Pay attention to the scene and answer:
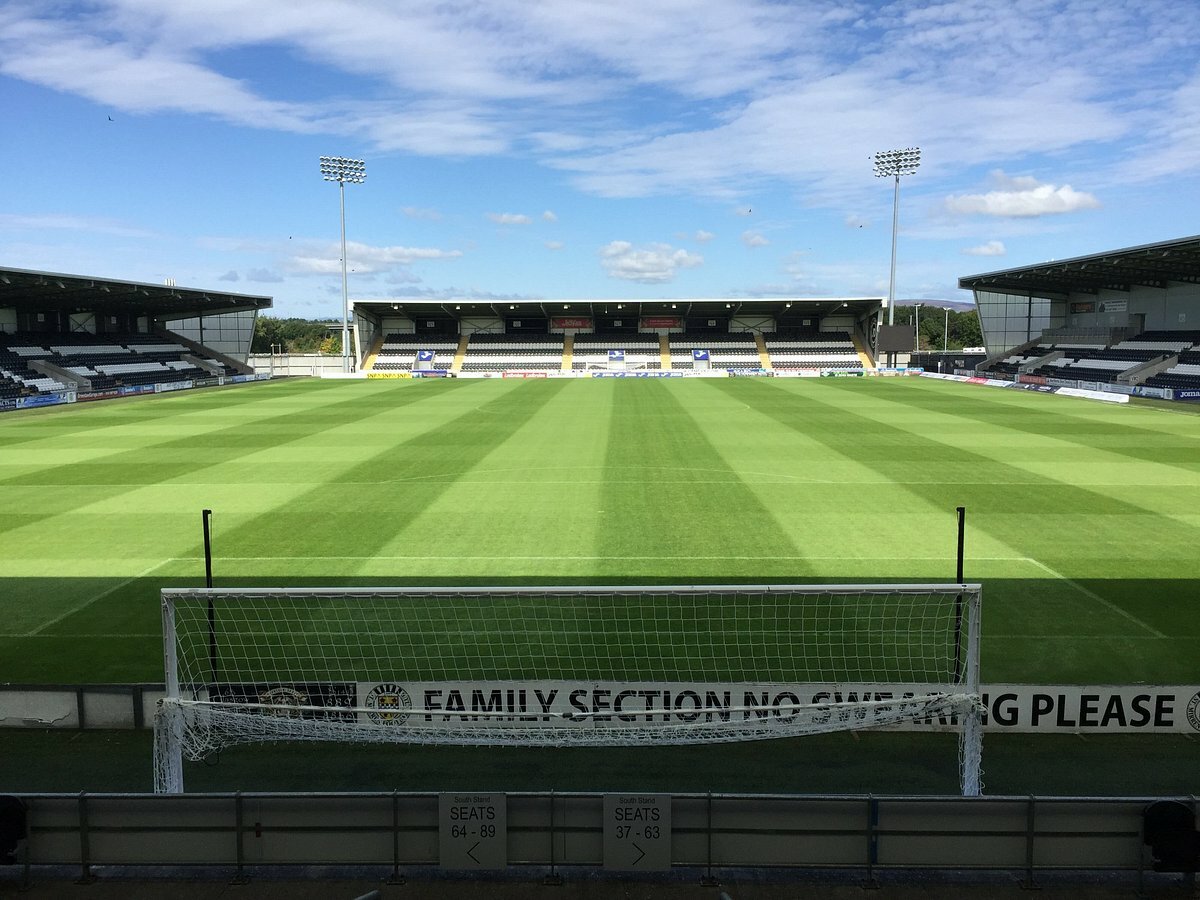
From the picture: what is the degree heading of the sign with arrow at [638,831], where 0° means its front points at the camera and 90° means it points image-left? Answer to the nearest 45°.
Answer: approximately 0°

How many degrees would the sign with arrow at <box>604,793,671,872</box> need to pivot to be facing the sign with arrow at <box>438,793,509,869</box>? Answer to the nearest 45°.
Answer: approximately 90° to its right

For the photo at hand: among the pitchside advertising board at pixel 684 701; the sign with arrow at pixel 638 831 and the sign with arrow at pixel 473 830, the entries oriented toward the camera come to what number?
3

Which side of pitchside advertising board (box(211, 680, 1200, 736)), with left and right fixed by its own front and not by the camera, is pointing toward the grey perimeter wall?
front

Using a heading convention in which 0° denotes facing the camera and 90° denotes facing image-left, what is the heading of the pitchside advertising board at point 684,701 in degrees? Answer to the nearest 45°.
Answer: approximately 0°

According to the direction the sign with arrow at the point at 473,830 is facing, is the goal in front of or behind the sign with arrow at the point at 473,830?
behind

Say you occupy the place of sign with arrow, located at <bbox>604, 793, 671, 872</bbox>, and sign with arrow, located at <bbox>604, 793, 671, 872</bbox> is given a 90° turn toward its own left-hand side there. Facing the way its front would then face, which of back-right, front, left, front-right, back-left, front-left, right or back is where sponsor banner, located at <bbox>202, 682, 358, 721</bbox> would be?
back-left

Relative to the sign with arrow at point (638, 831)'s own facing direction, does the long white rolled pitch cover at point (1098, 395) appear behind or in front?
behind
